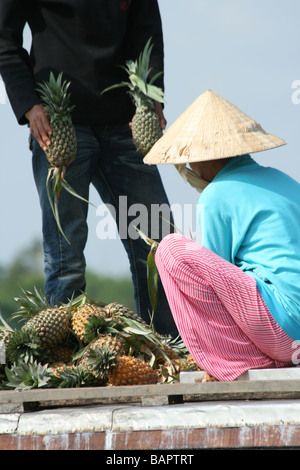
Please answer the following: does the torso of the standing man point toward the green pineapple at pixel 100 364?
yes

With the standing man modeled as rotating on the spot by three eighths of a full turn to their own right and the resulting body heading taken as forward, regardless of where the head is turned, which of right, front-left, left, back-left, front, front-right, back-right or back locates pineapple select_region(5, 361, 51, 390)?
back-left

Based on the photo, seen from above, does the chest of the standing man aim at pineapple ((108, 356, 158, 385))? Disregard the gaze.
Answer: yes

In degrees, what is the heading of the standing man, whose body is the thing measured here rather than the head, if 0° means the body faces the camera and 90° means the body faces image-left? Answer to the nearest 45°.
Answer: approximately 0°

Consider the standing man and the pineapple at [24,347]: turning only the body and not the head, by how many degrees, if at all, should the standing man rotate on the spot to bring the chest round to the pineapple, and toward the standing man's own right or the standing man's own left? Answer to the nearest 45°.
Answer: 0° — they already face it

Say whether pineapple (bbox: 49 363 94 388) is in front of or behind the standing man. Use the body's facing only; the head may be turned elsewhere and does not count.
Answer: in front
